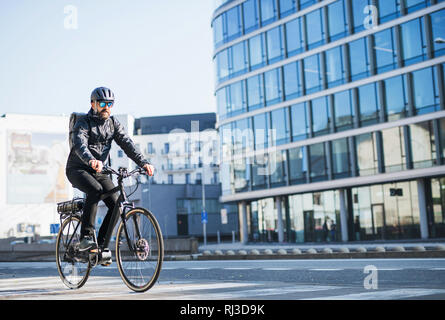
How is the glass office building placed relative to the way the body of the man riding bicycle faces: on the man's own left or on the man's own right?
on the man's own left

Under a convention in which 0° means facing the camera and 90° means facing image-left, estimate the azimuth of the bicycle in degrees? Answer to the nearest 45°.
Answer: approximately 315°

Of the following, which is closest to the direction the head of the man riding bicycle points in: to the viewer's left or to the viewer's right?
to the viewer's right

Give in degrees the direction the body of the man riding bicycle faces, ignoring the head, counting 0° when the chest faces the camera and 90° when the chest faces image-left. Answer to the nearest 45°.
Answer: approximately 315°
